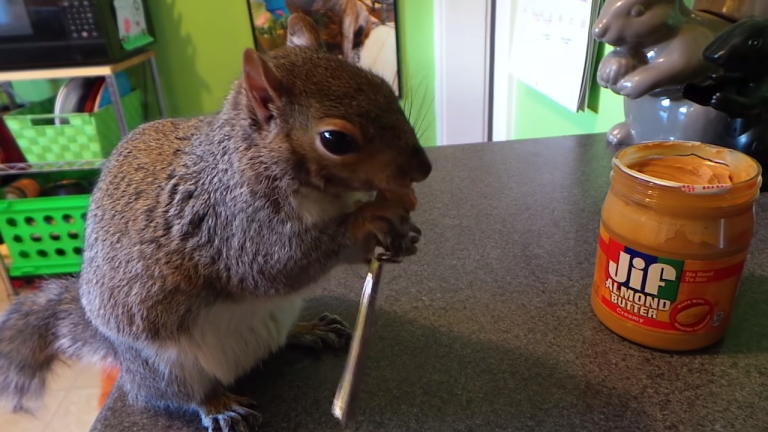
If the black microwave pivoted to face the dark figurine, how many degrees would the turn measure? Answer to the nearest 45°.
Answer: approximately 45° to its left

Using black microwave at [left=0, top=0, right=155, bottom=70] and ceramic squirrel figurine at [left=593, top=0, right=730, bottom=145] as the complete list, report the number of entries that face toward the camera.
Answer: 1

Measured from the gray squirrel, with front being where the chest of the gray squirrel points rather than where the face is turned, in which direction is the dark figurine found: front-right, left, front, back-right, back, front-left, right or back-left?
front-left

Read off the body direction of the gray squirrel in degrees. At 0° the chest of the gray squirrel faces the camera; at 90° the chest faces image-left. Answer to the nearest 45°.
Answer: approximately 315°

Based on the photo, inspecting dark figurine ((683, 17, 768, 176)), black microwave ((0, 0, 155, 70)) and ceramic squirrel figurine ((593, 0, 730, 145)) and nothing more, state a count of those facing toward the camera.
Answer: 1

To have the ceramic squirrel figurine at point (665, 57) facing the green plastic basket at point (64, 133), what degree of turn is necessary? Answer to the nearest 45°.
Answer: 0° — it already faces it

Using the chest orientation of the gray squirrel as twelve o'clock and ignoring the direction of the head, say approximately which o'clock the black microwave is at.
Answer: The black microwave is roughly at 7 o'clock from the gray squirrel.

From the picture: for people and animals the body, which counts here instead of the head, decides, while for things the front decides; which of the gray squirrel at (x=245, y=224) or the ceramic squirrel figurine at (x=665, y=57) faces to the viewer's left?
the ceramic squirrel figurine

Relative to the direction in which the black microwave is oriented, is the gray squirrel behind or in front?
in front

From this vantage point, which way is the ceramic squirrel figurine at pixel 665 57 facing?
to the viewer's left

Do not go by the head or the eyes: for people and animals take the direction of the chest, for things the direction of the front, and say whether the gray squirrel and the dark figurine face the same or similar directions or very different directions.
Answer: very different directions

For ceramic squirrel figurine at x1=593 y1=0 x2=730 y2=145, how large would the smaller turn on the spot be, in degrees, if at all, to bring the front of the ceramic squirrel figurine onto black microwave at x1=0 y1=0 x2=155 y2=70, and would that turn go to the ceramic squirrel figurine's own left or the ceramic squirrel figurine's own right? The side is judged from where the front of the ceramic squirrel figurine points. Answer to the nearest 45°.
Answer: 0° — it already faces it

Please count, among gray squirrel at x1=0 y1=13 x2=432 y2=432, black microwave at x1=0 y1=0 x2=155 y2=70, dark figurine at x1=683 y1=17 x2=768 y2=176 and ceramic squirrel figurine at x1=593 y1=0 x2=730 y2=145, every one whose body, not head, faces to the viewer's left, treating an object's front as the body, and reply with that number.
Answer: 2

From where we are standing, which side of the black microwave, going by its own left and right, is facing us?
front

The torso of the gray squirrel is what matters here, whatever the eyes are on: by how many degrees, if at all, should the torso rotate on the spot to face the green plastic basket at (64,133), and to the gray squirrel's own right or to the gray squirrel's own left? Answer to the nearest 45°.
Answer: approximately 135° to the gray squirrel's own left

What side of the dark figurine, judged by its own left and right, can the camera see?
left
